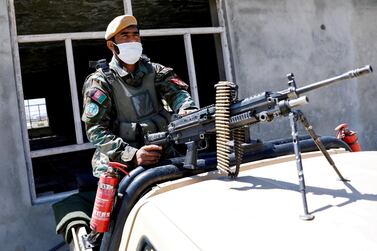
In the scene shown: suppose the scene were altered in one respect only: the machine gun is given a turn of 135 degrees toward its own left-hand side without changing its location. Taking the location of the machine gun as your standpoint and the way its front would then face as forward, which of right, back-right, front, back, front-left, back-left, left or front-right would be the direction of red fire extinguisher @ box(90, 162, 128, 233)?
left

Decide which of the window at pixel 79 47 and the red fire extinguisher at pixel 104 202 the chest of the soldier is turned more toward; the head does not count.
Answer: the red fire extinguisher

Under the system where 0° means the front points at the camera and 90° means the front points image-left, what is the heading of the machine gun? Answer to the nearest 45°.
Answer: approximately 315°

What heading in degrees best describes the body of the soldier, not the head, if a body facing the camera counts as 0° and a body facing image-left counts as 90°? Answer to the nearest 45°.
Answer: approximately 315°
